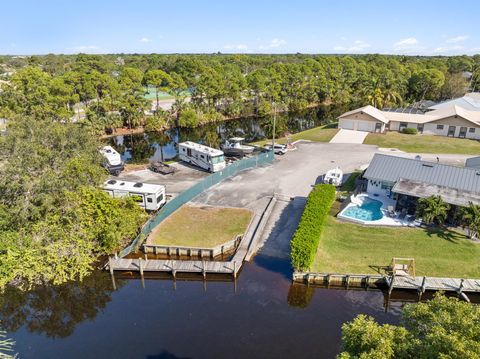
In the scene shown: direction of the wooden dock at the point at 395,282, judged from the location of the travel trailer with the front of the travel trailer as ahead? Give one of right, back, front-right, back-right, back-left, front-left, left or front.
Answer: back

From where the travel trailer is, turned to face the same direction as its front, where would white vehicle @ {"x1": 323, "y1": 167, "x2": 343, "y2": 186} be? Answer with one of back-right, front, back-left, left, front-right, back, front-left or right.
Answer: back-right

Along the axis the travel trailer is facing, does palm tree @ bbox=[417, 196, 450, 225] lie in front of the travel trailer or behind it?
behind

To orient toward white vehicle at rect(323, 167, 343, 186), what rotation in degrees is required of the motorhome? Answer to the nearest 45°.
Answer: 0° — it already faces it

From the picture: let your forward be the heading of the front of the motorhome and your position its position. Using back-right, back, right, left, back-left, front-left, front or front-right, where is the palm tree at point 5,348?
front-right

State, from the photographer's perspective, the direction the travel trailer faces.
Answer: facing away from the viewer and to the left of the viewer

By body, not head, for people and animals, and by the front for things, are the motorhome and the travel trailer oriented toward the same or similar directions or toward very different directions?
very different directions

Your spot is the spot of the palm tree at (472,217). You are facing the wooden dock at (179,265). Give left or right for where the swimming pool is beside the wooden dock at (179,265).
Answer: right

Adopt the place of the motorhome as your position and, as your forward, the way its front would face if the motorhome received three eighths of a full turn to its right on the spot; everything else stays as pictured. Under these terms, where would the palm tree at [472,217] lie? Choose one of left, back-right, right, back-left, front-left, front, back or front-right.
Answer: back-left

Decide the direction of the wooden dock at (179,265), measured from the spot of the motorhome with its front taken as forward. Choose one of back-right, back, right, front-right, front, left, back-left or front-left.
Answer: front-right
